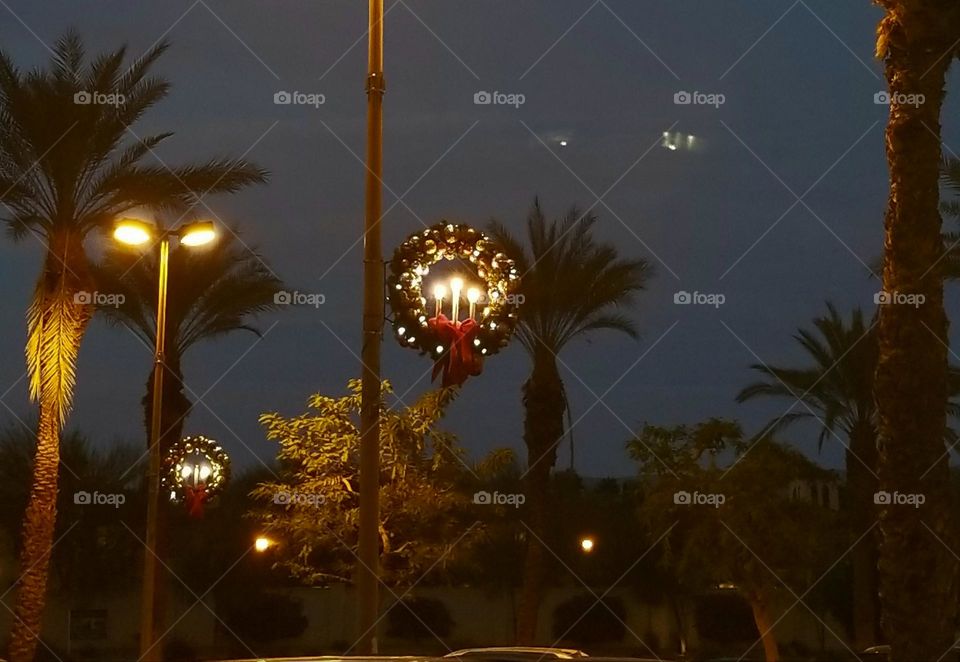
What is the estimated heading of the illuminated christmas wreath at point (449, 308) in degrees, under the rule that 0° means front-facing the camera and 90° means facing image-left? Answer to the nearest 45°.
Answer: approximately 0°

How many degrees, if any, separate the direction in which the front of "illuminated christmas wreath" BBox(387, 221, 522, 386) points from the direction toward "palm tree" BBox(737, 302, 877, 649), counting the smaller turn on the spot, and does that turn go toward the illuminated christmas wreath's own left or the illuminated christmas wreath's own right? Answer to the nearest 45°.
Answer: approximately 135° to the illuminated christmas wreath's own left

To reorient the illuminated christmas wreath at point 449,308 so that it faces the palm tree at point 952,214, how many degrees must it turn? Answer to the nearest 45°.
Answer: approximately 135° to its left

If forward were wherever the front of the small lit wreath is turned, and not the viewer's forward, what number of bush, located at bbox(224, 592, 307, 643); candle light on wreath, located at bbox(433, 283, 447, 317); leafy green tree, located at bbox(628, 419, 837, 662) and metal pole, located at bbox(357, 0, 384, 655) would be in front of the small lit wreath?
2

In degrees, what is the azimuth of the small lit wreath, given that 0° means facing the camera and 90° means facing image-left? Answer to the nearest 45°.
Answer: approximately 0°

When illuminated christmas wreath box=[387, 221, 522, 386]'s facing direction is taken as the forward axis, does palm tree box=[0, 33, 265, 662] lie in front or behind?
behind

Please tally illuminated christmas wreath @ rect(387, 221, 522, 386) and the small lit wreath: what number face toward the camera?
2

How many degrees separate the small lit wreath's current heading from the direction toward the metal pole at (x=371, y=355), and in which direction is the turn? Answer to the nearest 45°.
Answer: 0° — it already faces it
